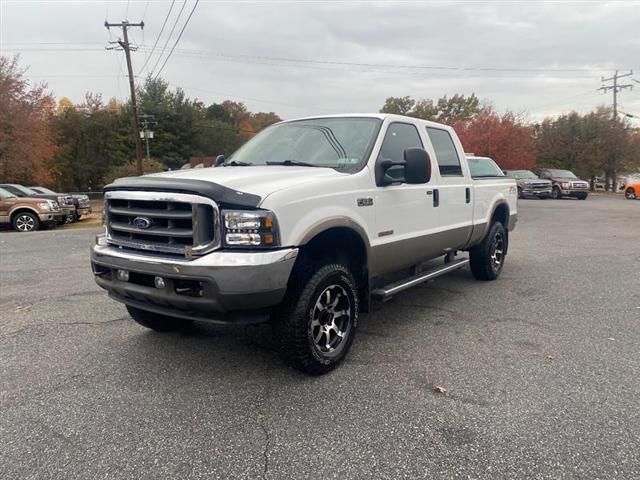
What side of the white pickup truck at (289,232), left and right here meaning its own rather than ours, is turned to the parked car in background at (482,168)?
back

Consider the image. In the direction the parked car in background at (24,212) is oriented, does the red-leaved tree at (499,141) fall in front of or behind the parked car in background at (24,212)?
in front

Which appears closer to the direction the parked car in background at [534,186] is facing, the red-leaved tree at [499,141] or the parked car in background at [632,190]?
the parked car in background

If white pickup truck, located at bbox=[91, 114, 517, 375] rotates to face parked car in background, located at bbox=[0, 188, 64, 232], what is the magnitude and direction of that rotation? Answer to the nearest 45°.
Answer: approximately 90° to its right

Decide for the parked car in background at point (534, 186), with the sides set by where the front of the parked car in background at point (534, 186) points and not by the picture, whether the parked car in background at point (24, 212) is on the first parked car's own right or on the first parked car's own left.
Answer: on the first parked car's own right

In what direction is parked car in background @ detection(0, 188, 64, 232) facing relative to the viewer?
to the viewer's right

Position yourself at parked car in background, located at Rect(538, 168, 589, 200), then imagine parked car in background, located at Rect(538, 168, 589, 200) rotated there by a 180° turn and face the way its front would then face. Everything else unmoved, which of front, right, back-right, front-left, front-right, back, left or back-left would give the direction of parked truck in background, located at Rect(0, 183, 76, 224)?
left

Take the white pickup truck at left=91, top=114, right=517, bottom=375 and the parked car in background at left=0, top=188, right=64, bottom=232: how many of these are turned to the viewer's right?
1

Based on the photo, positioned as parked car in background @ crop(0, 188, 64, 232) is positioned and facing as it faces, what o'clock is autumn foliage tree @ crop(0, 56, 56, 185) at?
The autumn foliage tree is roughly at 9 o'clock from the parked car in background.

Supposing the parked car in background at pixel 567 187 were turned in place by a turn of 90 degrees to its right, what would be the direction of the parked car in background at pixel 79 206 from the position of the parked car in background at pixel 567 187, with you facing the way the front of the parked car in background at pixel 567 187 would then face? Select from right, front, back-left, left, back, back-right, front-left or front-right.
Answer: front

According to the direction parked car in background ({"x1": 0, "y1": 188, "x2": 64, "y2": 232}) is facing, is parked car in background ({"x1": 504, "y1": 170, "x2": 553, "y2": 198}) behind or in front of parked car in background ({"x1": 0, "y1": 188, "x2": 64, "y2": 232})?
in front

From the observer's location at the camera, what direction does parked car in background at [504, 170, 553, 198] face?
facing the viewer and to the right of the viewer
